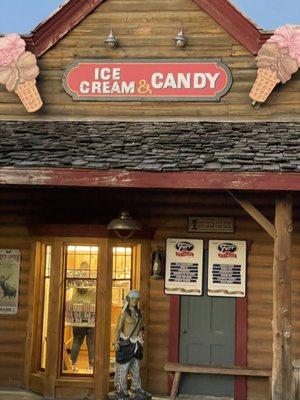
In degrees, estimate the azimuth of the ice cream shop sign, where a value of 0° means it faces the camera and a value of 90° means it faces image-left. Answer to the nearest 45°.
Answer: approximately 0°

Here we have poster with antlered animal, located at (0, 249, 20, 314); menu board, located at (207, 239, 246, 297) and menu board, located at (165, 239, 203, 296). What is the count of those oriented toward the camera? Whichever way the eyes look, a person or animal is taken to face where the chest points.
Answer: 3

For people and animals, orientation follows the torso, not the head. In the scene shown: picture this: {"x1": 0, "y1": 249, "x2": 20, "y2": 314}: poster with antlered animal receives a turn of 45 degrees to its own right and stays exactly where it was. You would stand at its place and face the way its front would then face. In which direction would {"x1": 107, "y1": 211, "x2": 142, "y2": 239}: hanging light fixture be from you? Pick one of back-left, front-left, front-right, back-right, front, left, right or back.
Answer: left

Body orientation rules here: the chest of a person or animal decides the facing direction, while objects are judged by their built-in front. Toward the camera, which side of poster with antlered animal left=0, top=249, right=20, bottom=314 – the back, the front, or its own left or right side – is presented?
front

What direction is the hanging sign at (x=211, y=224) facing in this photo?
toward the camera

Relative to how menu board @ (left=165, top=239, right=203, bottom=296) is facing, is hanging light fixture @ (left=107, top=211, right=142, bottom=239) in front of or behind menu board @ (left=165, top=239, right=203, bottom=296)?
in front

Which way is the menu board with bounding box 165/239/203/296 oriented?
toward the camera

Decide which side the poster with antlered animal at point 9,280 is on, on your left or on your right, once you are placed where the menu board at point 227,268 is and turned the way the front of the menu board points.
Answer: on your right

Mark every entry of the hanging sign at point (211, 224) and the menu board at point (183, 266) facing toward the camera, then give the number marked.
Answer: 2
